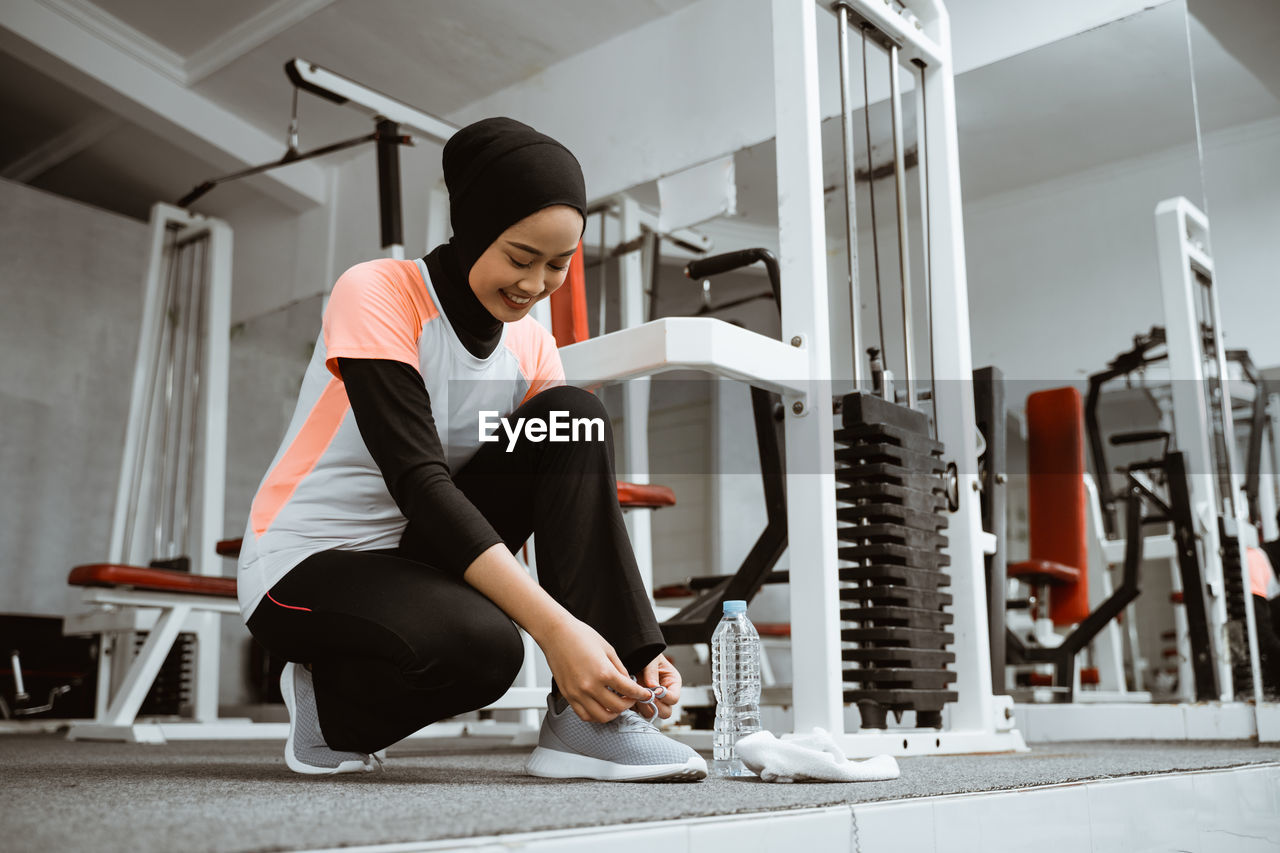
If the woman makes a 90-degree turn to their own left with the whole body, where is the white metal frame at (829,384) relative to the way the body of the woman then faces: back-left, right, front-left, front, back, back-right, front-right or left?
front

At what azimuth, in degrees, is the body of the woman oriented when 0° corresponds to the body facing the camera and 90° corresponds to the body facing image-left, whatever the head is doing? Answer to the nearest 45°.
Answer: approximately 315°

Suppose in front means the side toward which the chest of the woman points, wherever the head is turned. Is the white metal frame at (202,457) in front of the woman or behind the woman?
behind

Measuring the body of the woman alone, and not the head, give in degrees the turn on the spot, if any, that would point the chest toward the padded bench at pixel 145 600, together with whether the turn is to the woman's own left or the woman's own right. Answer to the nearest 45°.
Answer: approximately 180°
